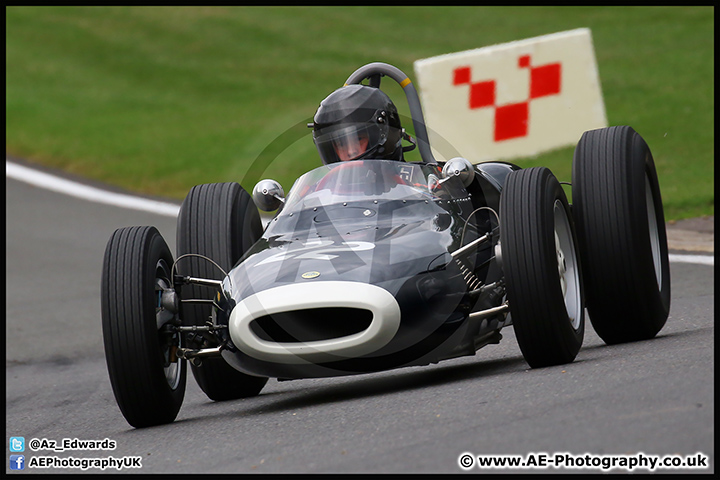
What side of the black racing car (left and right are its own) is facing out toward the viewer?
front
